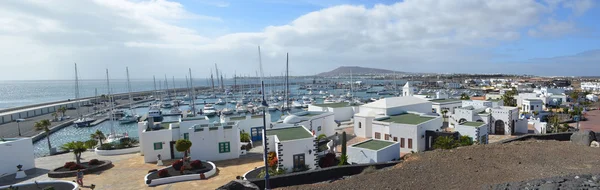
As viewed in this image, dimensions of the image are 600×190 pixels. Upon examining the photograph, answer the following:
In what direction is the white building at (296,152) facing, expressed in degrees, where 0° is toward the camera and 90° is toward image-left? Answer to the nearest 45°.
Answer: approximately 0°

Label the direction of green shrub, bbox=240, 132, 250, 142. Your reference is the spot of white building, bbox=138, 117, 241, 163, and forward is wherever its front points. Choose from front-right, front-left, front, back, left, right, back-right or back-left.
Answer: back-left

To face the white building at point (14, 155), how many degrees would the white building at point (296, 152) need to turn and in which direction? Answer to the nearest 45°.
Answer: approximately 90° to its right

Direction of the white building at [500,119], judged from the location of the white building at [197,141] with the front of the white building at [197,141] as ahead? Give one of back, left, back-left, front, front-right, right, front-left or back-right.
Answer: left

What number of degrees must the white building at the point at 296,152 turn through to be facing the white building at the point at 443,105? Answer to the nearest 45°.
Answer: approximately 135° to its left

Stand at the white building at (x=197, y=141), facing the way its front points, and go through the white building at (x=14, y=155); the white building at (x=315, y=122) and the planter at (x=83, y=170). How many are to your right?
2

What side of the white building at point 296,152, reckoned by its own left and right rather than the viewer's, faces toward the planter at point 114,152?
right

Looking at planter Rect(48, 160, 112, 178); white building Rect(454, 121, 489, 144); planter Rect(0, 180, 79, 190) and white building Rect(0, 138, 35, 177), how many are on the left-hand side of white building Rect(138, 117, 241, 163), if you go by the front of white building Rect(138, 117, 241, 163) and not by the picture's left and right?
1

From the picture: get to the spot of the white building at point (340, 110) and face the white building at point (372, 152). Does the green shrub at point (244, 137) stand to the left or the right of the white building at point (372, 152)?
right

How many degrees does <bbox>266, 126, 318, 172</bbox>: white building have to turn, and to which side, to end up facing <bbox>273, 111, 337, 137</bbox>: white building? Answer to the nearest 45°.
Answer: approximately 180°

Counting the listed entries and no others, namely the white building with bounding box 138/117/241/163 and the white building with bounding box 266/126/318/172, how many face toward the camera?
2

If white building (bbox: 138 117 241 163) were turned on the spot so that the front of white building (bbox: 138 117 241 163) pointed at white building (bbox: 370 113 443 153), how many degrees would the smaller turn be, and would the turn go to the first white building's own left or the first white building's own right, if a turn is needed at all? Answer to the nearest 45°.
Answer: approximately 90° to the first white building's own left

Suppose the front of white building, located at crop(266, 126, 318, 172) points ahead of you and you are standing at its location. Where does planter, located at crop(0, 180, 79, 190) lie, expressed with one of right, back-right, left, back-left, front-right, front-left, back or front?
right

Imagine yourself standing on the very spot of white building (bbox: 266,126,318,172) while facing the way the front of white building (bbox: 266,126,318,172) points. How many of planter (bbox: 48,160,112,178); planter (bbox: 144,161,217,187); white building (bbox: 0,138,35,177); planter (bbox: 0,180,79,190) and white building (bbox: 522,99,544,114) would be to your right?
4
